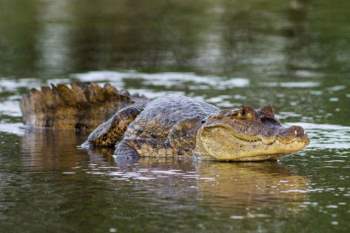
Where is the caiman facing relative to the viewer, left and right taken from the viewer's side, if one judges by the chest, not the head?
facing the viewer and to the right of the viewer
